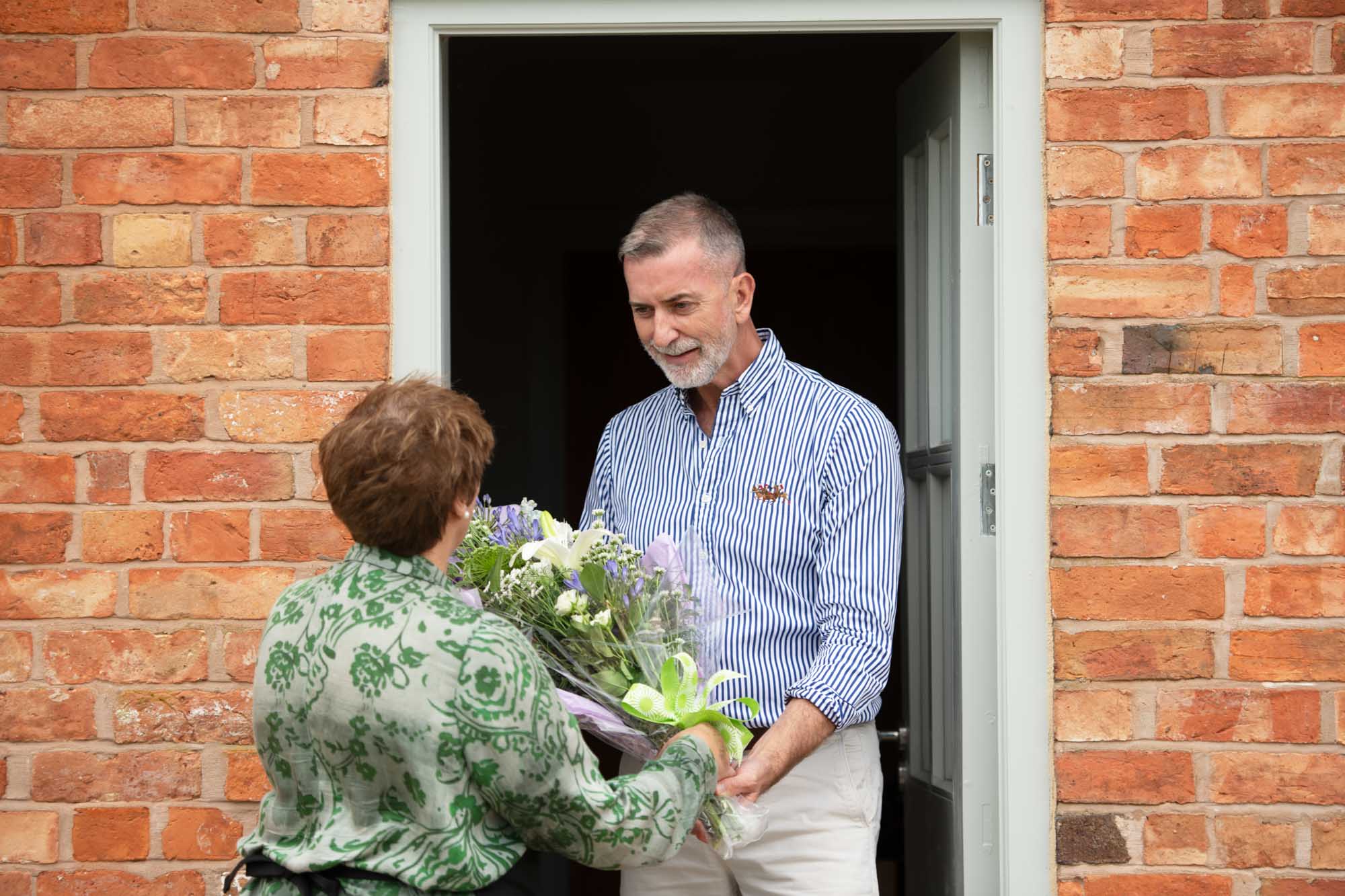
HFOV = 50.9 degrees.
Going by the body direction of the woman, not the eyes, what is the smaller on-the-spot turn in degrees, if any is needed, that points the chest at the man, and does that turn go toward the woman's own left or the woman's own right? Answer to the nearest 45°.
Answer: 0° — they already face them

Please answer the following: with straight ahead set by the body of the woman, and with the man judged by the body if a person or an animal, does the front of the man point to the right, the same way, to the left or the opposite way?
the opposite way

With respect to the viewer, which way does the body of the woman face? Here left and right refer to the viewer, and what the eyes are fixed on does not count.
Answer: facing away from the viewer and to the right of the viewer

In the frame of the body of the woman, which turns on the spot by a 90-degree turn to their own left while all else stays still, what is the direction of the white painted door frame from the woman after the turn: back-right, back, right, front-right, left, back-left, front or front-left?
right

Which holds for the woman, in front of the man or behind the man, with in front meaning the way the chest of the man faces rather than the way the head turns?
in front

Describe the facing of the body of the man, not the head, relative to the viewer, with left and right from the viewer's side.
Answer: facing the viewer and to the left of the viewer

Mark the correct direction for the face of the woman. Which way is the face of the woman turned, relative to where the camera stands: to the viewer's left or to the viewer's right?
to the viewer's right
